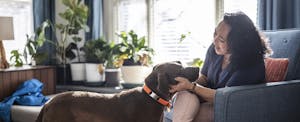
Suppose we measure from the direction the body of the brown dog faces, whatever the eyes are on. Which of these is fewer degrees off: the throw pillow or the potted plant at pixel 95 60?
the throw pillow

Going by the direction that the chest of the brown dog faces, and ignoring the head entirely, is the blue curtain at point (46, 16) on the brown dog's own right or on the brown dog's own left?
on the brown dog's own left

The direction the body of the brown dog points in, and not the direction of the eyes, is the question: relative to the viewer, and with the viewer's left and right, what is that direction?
facing to the right of the viewer

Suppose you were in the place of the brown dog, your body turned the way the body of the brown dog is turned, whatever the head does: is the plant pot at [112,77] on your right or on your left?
on your left

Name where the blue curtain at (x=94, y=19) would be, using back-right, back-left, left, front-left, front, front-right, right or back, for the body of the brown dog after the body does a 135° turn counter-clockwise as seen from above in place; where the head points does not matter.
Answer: front-right

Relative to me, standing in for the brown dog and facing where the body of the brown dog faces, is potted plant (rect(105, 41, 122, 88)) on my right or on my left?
on my left

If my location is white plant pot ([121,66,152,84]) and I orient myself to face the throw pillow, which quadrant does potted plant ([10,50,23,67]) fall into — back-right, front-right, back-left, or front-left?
back-right

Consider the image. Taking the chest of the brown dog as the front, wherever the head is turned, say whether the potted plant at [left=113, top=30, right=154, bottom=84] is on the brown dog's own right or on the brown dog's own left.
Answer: on the brown dog's own left

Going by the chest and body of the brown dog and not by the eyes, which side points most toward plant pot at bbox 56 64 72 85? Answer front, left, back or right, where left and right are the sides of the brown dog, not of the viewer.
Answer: left

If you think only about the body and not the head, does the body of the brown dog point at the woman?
yes

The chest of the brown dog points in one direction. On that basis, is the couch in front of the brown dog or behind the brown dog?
in front

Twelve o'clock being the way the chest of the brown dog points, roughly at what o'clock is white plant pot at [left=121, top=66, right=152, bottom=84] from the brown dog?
The white plant pot is roughly at 9 o'clock from the brown dog.

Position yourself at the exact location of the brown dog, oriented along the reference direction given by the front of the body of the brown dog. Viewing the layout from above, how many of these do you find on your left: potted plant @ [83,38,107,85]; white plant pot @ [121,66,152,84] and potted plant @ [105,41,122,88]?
3

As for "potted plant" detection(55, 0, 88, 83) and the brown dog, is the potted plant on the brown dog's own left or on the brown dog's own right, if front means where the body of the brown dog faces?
on the brown dog's own left
